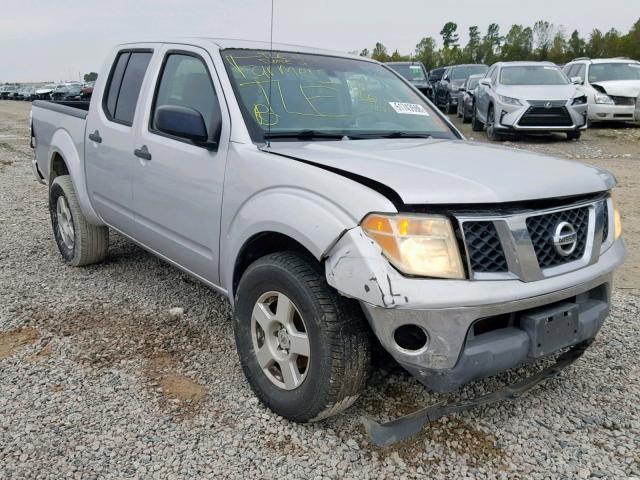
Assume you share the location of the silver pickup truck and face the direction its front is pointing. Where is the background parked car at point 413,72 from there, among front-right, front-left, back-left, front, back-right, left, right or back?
back-left

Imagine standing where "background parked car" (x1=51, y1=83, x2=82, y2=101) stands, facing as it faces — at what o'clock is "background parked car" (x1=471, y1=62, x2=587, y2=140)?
"background parked car" (x1=471, y1=62, x2=587, y2=140) is roughly at 10 o'clock from "background parked car" (x1=51, y1=83, x2=82, y2=101).

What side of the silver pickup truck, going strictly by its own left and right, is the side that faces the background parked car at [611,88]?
left

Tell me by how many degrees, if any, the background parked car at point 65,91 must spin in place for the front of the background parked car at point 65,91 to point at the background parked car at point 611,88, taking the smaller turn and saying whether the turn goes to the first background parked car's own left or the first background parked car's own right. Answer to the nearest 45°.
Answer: approximately 45° to the first background parked car's own left

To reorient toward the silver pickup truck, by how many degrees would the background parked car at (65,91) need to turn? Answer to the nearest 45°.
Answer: approximately 45° to its left

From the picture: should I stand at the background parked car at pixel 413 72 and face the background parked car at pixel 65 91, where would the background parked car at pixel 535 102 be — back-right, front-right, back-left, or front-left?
back-left

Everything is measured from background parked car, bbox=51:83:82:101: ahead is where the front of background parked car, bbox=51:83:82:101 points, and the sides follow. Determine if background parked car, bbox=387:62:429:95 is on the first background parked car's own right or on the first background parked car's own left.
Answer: on the first background parked car's own left

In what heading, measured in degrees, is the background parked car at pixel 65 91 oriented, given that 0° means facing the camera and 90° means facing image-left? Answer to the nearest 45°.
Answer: approximately 45°

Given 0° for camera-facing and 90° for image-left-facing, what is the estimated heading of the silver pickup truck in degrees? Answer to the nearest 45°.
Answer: approximately 315°
